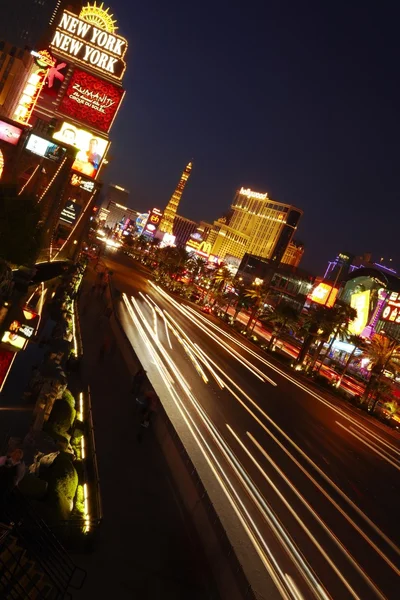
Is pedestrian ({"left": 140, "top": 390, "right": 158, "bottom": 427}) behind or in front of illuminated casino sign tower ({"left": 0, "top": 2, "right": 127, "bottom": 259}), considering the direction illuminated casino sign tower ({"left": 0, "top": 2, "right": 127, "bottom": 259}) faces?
in front

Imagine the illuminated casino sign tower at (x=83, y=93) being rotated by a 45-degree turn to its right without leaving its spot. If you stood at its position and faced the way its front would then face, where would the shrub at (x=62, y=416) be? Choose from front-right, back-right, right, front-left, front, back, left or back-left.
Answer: front-left

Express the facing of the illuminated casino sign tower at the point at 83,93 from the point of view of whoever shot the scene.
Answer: facing the viewer

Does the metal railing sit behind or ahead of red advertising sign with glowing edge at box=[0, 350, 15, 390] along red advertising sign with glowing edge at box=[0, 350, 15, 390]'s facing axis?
ahead

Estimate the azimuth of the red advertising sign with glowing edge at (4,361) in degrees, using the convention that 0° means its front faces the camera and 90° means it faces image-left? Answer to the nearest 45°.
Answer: approximately 315°

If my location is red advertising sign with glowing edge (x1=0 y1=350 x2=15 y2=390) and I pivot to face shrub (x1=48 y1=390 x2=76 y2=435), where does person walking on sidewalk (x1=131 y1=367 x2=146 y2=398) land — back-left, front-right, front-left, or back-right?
front-left

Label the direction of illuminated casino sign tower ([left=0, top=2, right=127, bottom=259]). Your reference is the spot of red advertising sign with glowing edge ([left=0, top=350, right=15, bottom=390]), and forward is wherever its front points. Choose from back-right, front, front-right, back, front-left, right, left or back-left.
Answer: back-left

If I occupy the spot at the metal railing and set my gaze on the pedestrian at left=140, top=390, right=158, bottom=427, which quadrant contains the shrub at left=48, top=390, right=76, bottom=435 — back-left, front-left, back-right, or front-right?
front-left

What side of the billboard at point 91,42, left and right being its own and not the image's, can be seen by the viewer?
front

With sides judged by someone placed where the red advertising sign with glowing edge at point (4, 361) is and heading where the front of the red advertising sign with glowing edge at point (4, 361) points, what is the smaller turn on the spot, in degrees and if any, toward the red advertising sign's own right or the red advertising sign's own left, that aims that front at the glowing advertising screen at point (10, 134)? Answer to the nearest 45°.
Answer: approximately 135° to the red advertising sign's own left

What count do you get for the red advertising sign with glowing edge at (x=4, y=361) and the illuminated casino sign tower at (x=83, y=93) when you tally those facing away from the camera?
0
